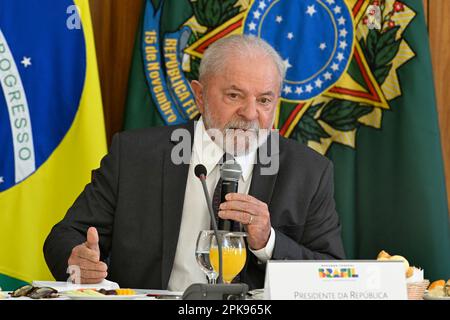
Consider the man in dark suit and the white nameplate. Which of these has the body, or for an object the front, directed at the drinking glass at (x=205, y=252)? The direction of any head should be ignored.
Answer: the man in dark suit

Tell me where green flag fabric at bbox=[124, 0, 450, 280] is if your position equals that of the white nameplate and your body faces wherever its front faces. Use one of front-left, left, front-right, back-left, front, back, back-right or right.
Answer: back

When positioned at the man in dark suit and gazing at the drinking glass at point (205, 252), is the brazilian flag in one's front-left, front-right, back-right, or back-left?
back-right

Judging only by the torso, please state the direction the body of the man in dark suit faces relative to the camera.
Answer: toward the camera

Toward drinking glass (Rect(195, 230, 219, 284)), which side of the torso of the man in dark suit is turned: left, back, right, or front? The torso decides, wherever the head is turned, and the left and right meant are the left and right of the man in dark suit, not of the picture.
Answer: front

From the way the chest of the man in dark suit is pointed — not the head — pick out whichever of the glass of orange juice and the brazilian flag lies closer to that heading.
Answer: the glass of orange juice

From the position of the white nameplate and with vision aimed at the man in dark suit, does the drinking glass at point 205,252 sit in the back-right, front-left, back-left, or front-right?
front-left

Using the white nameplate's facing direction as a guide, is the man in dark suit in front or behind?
behind

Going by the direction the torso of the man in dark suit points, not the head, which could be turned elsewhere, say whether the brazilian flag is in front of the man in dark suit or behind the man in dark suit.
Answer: behind

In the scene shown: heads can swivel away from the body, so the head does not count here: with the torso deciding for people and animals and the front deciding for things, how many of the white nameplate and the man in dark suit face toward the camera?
2

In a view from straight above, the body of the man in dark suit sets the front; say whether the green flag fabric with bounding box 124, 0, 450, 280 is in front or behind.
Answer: behind

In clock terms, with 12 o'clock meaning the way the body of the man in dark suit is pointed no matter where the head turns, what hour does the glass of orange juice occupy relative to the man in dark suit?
The glass of orange juice is roughly at 12 o'clock from the man in dark suit.

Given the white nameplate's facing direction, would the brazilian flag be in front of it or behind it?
behind

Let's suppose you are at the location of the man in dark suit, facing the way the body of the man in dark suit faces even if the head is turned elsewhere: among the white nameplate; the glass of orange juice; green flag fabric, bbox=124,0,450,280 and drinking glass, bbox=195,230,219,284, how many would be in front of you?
3

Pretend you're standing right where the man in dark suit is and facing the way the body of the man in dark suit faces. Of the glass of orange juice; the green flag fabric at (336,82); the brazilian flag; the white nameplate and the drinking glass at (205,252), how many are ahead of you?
3

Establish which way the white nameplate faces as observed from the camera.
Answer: facing the viewer
